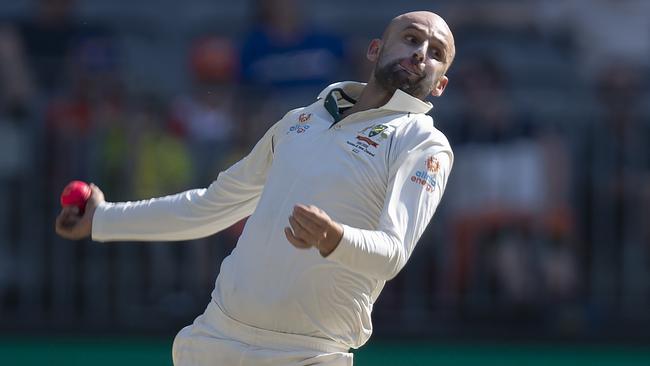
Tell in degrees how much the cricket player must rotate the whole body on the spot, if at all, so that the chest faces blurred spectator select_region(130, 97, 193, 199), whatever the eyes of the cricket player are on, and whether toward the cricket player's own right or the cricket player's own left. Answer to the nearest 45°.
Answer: approximately 180°

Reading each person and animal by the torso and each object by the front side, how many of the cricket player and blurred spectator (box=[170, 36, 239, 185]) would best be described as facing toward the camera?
2

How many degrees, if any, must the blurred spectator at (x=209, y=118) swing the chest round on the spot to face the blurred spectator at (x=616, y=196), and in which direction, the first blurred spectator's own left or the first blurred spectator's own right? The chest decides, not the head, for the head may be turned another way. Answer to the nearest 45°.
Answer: approximately 90° to the first blurred spectator's own left

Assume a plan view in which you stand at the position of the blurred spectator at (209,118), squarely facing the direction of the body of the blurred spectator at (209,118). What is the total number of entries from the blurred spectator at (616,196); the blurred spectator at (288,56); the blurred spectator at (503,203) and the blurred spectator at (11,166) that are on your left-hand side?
3

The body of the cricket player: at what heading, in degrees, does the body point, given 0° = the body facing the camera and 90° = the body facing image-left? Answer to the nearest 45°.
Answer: approximately 0°

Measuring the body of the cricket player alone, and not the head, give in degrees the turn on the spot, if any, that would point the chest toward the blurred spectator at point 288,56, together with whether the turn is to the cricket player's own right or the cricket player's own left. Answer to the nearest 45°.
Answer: approximately 180°
